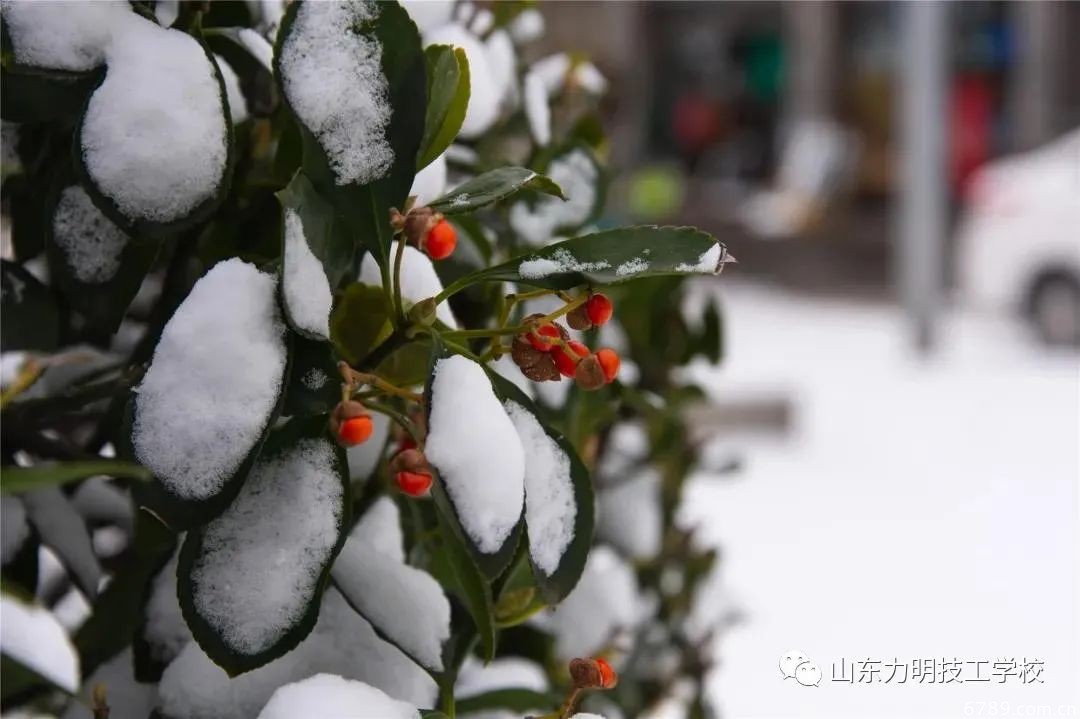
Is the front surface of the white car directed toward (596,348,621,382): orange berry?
no

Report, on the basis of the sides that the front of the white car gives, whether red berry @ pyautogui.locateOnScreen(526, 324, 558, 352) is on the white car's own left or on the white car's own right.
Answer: on the white car's own right

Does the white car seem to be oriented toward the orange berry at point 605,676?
no

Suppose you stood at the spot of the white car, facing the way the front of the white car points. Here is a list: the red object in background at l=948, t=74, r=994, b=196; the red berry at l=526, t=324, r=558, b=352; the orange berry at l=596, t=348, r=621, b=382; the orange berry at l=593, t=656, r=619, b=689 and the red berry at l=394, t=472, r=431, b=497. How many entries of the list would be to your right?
4

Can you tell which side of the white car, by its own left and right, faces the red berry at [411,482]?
right

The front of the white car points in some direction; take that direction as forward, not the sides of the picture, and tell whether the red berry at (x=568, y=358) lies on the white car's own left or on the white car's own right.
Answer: on the white car's own right

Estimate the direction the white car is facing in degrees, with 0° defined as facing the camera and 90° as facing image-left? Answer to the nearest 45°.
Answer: approximately 270°
